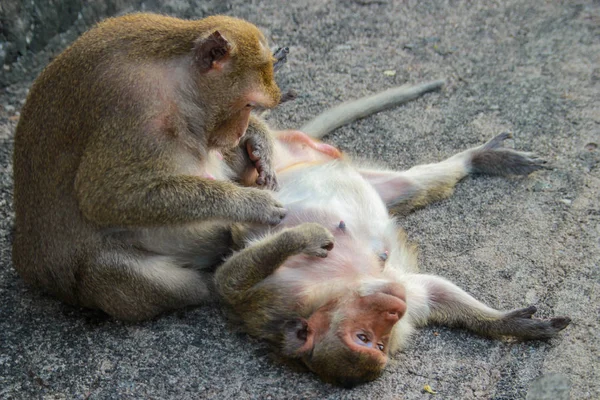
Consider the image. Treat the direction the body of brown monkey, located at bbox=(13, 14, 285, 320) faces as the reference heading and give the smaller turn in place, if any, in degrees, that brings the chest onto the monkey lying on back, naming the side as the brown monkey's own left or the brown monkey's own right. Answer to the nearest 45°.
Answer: approximately 45° to the brown monkey's own right

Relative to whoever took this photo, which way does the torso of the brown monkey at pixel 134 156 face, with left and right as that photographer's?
facing to the right of the viewer
